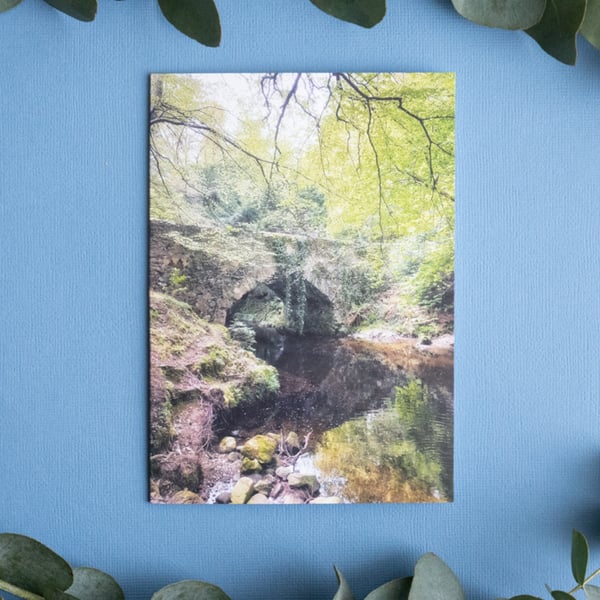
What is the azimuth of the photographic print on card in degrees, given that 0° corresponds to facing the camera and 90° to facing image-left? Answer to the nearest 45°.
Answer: approximately 0°
